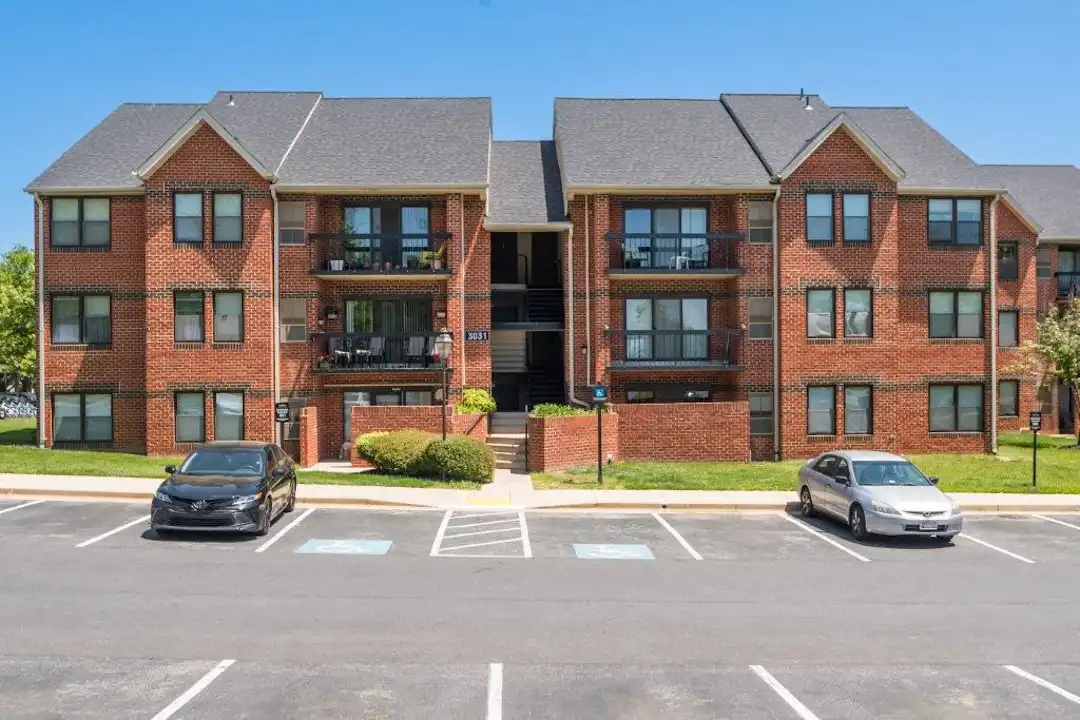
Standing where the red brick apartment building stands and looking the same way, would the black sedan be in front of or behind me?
in front

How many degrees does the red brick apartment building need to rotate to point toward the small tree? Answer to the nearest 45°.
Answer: approximately 90° to its left

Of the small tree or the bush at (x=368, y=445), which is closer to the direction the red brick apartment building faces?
the bush

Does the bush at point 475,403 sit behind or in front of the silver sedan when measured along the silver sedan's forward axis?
behind

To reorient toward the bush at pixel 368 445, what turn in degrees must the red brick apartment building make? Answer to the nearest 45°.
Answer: approximately 45° to its right

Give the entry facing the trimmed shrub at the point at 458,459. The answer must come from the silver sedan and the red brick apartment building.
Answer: the red brick apartment building

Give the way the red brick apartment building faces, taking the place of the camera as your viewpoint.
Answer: facing the viewer

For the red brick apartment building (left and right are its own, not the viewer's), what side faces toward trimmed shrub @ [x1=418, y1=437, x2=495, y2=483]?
front

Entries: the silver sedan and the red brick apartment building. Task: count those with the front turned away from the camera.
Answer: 0
